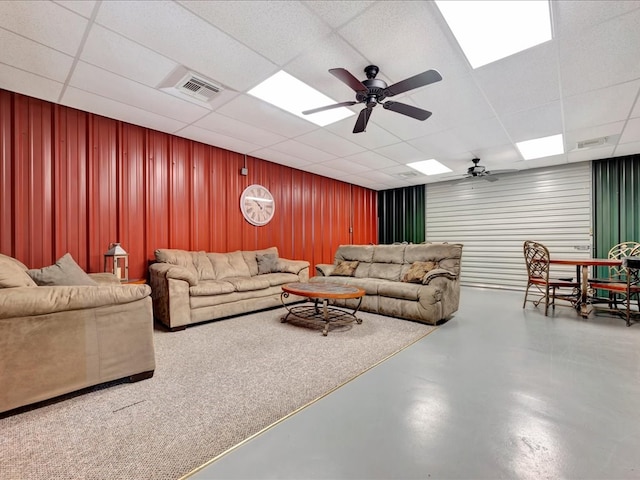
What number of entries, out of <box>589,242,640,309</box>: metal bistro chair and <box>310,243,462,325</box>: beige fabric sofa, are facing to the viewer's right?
0

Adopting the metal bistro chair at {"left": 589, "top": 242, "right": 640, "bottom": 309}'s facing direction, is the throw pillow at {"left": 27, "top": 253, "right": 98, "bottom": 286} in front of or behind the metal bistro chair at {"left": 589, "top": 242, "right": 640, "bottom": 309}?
in front

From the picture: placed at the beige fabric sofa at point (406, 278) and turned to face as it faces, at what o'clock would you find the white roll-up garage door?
The white roll-up garage door is roughly at 6 o'clock from the beige fabric sofa.

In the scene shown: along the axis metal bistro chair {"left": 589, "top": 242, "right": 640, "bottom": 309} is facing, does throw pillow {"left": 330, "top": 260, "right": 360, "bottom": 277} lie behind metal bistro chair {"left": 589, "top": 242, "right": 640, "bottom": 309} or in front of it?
in front

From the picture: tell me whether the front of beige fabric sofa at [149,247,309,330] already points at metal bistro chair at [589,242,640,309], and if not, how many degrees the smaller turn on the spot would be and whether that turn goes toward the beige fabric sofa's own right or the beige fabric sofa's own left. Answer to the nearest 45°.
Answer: approximately 45° to the beige fabric sofa's own left

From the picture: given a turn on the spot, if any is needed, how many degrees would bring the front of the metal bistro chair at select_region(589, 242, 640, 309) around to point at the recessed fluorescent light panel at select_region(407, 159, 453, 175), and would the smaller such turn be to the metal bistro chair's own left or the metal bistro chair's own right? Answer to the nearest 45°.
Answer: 0° — it already faces it

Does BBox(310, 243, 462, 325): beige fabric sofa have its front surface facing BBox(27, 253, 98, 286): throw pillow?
yes

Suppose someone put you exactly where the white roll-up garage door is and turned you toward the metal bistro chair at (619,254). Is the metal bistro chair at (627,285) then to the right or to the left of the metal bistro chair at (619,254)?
right

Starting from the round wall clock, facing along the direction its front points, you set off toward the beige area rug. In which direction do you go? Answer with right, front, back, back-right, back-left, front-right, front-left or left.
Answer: front-right

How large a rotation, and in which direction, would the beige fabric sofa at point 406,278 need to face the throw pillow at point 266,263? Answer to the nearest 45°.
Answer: approximately 45° to its right

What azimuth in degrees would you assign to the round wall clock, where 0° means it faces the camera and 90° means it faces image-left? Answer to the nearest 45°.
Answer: approximately 315°

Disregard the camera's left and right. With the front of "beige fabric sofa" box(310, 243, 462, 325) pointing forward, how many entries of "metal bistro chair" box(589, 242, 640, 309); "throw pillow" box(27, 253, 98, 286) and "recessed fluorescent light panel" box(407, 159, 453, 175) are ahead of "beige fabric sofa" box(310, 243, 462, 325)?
1

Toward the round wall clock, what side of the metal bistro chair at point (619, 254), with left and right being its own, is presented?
front

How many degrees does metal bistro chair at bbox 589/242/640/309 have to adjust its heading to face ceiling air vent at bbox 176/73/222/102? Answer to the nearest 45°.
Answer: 0° — it already faces it

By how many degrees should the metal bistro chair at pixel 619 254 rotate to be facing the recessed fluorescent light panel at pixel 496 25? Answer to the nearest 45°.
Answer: approximately 45° to its left

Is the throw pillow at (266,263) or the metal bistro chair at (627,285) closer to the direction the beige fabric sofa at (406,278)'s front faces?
the throw pillow

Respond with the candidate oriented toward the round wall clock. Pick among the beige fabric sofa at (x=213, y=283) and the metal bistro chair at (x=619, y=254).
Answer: the metal bistro chair

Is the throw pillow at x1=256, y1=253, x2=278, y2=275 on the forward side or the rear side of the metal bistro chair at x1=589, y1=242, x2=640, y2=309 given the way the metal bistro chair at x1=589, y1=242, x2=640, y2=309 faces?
on the forward side

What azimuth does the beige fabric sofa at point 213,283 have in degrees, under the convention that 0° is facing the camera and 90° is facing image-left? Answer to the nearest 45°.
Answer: approximately 315°
